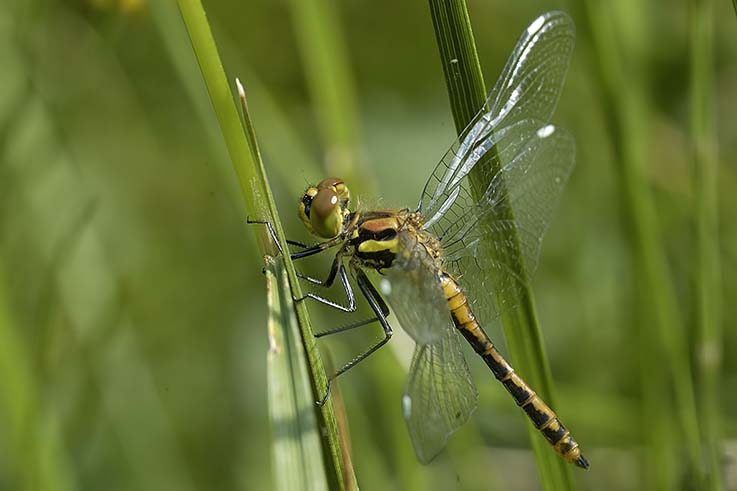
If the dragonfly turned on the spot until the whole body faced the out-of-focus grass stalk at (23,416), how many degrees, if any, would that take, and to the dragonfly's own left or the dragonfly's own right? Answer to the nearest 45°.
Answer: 0° — it already faces it

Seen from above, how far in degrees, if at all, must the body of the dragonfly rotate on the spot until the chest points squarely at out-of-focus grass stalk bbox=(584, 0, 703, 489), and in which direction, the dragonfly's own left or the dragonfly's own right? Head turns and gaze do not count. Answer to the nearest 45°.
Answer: approximately 135° to the dragonfly's own right

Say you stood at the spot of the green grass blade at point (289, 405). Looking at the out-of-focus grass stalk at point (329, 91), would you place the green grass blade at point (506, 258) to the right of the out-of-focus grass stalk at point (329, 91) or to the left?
right

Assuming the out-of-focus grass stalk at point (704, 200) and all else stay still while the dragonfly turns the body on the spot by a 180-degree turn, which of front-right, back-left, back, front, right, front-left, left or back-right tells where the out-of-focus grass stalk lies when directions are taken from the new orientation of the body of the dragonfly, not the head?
front

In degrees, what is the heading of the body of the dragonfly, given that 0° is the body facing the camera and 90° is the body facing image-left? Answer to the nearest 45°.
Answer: approximately 90°
